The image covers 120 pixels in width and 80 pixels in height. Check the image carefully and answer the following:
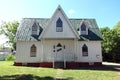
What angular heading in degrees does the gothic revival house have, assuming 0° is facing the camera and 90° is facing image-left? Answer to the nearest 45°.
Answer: approximately 0°

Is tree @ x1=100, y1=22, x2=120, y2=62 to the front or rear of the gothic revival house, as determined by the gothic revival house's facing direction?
to the rear
